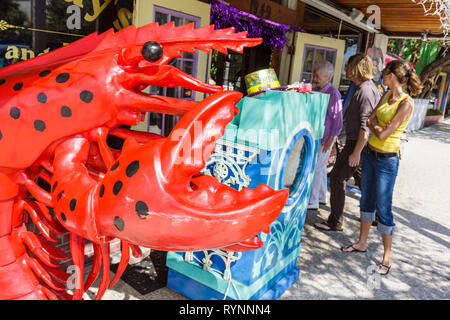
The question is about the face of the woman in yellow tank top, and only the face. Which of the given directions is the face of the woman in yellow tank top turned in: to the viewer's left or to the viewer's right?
to the viewer's left

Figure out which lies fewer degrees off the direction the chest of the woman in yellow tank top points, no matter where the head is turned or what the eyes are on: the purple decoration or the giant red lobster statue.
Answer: the giant red lobster statue

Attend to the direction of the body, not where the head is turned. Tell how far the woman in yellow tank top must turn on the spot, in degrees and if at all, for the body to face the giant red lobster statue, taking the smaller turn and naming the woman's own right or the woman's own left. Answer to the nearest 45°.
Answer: approximately 45° to the woman's own left

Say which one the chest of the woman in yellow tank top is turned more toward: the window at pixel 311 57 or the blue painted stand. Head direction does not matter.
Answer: the blue painted stand

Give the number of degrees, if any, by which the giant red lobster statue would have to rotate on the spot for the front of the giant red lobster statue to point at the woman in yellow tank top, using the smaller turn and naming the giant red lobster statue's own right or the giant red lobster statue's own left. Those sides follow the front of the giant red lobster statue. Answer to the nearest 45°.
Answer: approximately 45° to the giant red lobster statue's own left

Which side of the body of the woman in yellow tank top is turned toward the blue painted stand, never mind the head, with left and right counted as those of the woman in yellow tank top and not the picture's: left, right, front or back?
front

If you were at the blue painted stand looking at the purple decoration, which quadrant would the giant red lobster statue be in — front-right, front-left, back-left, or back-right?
back-left

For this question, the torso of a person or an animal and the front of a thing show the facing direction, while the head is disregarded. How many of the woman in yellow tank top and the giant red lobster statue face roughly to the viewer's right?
1

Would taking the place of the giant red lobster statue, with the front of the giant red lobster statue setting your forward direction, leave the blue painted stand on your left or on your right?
on your left

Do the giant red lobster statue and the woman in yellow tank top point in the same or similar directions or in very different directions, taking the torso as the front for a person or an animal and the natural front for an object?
very different directions

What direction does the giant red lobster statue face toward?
to the viewer's right
